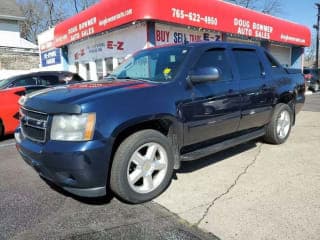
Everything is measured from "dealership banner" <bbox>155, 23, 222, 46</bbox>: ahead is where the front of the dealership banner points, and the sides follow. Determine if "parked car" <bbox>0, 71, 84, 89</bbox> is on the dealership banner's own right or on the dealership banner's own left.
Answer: on the dealership banner's own right

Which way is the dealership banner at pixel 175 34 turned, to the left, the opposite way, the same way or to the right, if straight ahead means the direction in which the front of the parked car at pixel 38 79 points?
to the left

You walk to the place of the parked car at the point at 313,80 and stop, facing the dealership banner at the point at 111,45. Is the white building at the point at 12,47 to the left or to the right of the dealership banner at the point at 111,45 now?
right

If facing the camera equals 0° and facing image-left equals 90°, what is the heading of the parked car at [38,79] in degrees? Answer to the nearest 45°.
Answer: approximately 90°

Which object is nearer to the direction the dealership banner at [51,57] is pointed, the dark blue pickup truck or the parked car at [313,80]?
the dark blue pickup truck

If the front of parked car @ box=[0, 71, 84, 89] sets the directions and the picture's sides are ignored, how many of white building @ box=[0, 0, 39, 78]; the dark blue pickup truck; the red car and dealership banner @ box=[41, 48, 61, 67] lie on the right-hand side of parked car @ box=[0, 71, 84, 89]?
2

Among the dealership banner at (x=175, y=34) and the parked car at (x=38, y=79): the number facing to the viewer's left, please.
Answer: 1

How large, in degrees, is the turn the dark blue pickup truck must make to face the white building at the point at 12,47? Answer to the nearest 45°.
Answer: approximately 90° to its right

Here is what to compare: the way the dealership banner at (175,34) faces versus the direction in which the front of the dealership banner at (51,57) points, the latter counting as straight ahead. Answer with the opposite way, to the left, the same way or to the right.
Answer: to the left

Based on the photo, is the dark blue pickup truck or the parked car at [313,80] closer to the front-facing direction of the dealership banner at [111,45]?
the dark blue pickup truck

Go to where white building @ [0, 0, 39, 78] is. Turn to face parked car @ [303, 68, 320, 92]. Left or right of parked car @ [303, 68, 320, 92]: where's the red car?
right

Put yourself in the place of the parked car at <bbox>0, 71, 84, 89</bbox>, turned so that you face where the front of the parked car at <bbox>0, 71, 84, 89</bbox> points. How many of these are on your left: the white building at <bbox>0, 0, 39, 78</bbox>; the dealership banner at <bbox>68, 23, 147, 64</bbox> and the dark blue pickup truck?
1

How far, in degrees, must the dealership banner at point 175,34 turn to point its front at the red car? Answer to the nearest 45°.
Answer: approximately 90° to its right

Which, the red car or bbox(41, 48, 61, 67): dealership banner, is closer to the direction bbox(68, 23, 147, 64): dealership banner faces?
the red car
